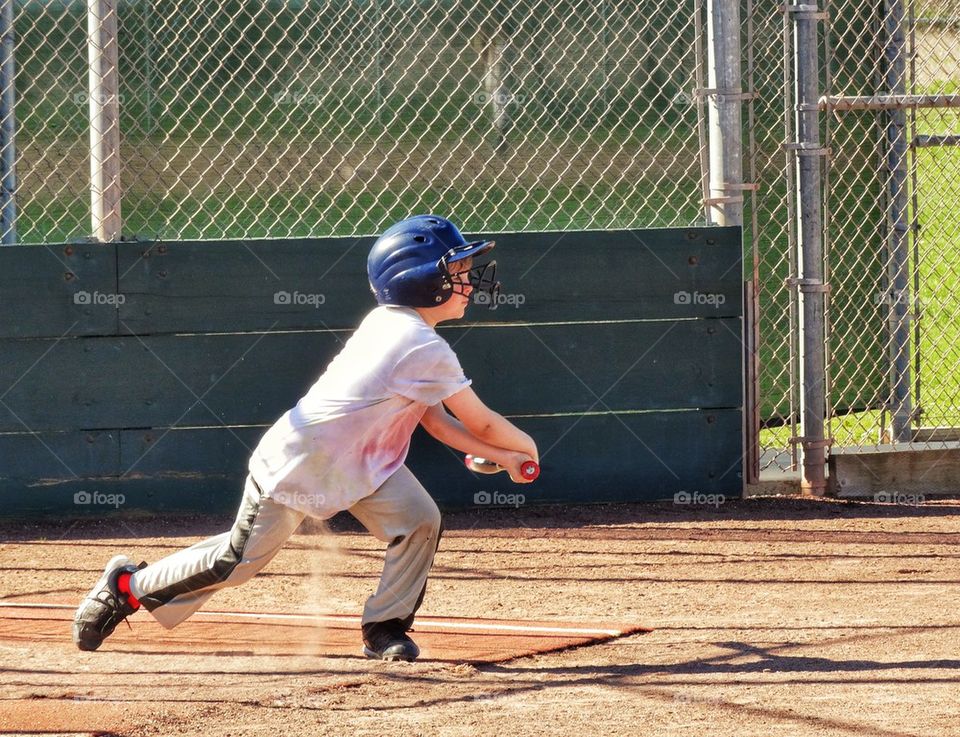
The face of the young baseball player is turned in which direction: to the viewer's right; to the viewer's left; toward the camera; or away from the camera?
to the viewer's right

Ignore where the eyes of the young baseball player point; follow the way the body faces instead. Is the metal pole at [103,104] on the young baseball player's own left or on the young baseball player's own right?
on the young baseball player's own left

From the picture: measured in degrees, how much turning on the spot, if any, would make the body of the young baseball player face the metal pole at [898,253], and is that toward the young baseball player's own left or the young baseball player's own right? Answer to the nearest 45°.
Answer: approximately 45° to the young baseball player's own left

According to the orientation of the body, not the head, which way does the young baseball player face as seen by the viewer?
to the viewer's right

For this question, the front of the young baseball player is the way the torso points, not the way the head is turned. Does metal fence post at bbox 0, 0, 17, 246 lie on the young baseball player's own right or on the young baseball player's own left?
on the young baseball player's own left

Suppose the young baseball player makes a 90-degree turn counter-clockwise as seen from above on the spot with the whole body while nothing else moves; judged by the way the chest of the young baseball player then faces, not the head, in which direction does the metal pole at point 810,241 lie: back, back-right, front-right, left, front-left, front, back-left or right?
front-right

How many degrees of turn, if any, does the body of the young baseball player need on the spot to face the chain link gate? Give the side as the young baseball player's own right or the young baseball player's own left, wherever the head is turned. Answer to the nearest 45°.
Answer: approximately 45° to the young baseball player's own left

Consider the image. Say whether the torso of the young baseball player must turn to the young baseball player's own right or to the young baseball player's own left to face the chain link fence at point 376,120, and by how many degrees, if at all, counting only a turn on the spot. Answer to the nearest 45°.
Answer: approximately 90° to the young baseball player's own left

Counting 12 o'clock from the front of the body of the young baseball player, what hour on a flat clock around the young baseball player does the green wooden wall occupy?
The green wooden wall is roughly at 9 o'clock from the young baseball player.

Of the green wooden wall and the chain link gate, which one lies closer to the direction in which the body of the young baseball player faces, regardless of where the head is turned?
the chain link gate

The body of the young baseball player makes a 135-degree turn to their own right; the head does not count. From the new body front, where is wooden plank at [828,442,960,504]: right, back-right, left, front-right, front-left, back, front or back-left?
back
